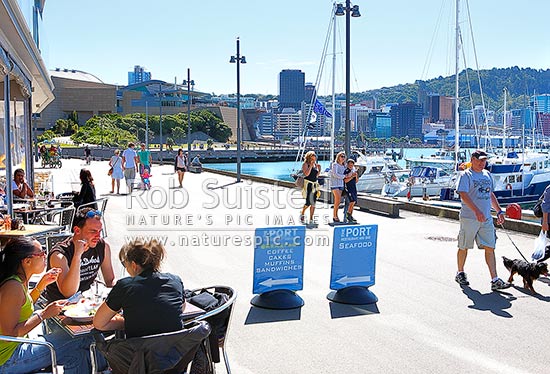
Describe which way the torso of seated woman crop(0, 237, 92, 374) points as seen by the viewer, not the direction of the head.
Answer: to the viewer's right

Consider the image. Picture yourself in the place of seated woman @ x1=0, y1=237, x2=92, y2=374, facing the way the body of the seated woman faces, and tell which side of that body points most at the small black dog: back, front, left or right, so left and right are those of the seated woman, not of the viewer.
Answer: front

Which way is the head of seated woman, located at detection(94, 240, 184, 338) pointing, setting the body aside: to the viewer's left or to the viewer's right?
to the viewer's left

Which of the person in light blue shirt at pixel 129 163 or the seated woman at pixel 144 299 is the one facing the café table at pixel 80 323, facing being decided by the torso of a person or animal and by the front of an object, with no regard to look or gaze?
the seated woman

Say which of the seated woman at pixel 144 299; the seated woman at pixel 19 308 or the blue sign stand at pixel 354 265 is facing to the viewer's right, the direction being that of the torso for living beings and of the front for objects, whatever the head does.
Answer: the seated woman at pixel 19 308

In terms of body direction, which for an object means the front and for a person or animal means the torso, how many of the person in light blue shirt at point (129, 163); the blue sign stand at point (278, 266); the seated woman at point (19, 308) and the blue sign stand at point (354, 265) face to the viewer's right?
1

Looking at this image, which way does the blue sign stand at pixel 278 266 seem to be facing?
toward the camera

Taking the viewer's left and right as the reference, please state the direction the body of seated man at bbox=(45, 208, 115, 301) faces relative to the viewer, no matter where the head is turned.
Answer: facing the viewer and to the right of the viewer

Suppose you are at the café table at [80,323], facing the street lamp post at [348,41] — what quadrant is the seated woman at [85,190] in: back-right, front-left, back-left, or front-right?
front-left

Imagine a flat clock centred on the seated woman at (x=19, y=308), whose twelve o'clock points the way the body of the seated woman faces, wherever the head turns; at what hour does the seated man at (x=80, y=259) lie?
The seated man is roughly at 10 o'clock from the seated woman.

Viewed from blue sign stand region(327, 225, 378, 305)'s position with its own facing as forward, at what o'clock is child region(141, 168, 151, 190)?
The child is roughly at 5 o'clock from the blue sign stand.

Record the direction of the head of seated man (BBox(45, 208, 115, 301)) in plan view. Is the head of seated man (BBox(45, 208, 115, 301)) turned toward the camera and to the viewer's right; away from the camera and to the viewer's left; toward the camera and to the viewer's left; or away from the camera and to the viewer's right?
toward the camera and to the viewer's right

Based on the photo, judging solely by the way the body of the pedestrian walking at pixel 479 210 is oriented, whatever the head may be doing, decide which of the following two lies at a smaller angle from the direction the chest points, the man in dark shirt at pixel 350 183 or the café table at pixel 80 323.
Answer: the café table
